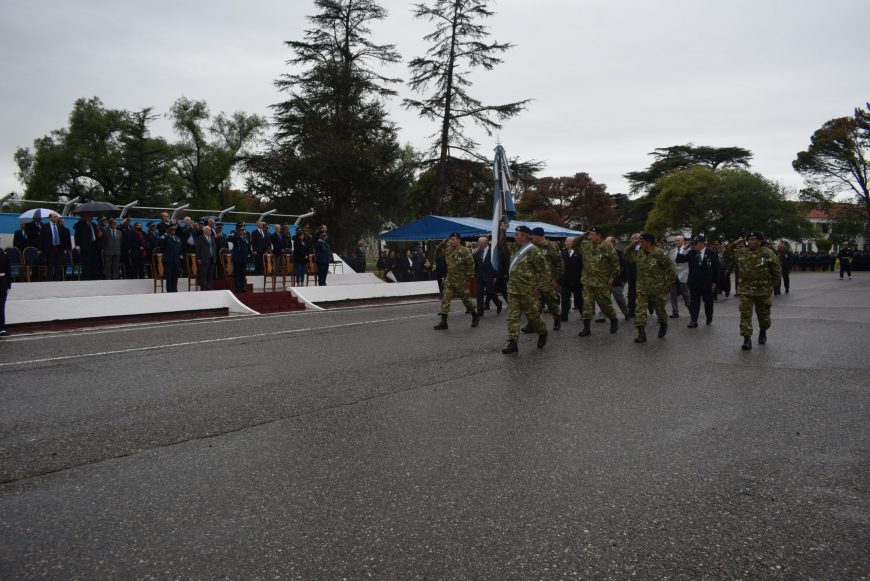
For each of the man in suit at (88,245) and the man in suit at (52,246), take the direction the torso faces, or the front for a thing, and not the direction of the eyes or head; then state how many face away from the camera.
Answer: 0

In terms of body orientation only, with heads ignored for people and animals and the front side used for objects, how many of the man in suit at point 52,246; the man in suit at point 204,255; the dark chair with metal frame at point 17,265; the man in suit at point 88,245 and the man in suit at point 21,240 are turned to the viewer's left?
0

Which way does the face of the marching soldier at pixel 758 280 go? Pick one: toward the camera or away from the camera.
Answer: toward the camera

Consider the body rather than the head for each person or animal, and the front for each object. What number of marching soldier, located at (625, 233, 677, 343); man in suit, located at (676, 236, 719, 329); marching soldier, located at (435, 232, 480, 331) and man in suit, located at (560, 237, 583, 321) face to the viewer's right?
0

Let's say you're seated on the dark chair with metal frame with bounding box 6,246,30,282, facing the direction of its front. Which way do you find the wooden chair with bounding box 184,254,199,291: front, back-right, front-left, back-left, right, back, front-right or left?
front-left

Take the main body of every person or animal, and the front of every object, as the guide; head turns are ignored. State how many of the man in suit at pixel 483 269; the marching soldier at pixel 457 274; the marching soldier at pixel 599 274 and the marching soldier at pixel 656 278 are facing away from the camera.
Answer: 0

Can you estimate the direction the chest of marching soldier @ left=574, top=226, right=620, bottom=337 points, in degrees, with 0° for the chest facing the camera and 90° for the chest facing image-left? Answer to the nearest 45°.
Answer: approximately 45°

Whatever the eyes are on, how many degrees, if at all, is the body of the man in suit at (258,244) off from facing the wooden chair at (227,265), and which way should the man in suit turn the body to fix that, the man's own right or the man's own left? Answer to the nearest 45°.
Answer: approximately 90° to the man's own right

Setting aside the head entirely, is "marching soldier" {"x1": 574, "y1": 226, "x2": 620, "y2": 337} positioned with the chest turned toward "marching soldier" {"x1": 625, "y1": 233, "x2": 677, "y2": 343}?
no

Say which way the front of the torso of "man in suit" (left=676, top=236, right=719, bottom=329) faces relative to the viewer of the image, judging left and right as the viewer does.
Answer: facing the viewer and to the left of the viewer

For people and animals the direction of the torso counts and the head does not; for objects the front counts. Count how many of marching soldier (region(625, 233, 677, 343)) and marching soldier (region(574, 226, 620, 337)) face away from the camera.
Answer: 0

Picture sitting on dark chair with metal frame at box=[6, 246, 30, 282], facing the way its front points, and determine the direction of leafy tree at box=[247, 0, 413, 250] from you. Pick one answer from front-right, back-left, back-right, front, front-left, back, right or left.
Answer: left

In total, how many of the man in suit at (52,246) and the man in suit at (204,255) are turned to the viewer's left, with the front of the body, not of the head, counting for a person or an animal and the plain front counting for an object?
0

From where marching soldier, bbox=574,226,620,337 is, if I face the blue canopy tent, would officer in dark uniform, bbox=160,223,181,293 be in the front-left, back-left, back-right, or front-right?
front-left

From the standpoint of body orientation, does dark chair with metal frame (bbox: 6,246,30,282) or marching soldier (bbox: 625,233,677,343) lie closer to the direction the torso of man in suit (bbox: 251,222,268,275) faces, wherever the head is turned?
the marching soldier

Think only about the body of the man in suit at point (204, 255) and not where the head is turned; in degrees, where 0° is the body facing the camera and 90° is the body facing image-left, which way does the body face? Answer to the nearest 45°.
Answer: approximately 315°
